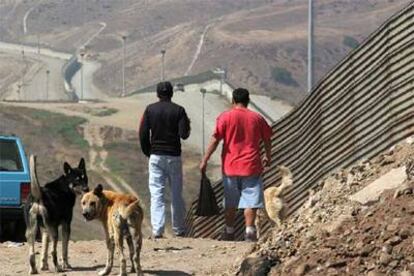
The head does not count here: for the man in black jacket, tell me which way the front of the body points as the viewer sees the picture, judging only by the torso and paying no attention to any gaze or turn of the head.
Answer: away from the camera

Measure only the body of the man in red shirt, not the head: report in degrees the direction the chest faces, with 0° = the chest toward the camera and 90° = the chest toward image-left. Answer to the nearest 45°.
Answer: approximately 180°

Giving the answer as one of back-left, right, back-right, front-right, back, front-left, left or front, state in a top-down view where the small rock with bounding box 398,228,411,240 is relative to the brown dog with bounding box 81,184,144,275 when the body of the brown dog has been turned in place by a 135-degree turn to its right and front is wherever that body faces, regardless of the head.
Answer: front-right

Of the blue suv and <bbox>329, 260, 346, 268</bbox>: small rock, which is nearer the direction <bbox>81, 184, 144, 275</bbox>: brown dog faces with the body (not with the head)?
the blue suv

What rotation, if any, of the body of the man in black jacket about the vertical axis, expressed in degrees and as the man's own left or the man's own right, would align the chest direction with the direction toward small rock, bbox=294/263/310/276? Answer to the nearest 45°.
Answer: approximately 180°

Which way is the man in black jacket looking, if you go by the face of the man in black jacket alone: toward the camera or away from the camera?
away from the camera

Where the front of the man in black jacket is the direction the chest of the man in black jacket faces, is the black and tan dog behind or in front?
behind
